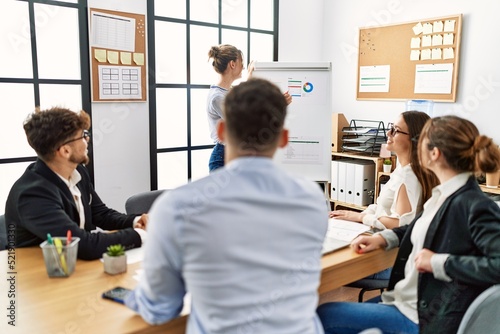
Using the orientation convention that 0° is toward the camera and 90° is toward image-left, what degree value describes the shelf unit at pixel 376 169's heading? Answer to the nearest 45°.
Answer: approximately 45°

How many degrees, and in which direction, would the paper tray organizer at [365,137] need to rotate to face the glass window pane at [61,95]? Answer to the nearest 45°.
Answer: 0° — it already faces it

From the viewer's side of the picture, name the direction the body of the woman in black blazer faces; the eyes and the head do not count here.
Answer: to the viewer's left

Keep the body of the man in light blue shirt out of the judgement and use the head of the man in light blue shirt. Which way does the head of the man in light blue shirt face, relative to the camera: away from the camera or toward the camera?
away from the camera

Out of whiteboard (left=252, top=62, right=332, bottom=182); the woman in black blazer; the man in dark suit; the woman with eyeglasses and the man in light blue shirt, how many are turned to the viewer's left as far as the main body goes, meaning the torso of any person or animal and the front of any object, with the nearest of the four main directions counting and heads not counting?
2

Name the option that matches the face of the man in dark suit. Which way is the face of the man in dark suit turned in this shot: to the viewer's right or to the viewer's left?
to the viewer's right

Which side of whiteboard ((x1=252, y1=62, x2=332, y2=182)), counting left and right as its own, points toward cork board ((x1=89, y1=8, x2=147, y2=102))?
right

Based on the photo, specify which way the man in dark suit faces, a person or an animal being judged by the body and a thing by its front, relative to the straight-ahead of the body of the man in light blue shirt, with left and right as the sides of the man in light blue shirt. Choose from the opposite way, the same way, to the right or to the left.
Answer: to the right

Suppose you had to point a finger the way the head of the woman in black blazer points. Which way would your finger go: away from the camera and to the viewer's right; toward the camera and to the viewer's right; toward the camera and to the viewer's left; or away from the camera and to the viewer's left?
away from the camera and to the viewer's left

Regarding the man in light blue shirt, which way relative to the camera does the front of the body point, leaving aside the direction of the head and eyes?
away from the camera

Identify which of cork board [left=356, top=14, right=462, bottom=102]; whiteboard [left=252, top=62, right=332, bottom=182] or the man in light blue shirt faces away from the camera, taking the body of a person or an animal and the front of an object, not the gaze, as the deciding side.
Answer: the man in light blue shirt
